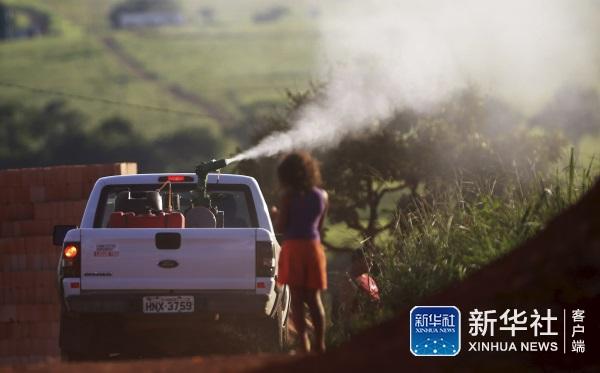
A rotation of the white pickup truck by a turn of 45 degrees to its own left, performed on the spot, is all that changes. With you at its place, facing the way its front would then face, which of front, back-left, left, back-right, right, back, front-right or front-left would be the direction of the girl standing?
back

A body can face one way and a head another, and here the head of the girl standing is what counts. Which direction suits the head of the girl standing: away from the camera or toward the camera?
away from the camera

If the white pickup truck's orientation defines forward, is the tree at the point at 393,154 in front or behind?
in front

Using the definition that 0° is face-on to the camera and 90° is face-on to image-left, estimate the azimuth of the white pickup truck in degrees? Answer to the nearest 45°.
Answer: approximately 180°
